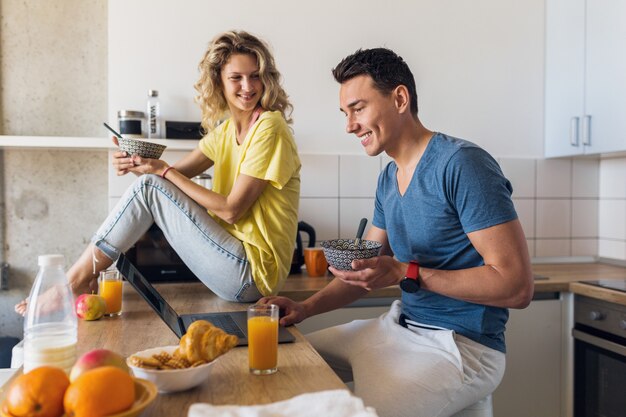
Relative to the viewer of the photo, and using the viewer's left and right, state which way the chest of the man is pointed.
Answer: facing the viewer and to the left of the viewer

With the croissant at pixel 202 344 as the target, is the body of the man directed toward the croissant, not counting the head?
yes

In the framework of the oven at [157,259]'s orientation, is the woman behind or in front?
in front

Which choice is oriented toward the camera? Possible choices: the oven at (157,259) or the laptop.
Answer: the oven

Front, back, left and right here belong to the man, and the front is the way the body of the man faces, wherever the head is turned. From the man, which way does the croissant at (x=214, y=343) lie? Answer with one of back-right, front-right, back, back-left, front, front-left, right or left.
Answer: front

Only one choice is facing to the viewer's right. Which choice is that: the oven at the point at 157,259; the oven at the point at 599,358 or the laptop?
the laptop

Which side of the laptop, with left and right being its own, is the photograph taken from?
right

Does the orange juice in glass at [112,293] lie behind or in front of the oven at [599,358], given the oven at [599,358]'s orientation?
in front

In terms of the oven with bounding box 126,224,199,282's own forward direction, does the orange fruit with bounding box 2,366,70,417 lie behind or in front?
in front

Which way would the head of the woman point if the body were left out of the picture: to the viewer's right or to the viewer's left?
to the viewer's right

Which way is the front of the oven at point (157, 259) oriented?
toward the camera

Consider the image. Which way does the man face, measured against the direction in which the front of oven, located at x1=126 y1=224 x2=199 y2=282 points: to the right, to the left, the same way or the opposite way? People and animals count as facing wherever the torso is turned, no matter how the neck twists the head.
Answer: to the right
